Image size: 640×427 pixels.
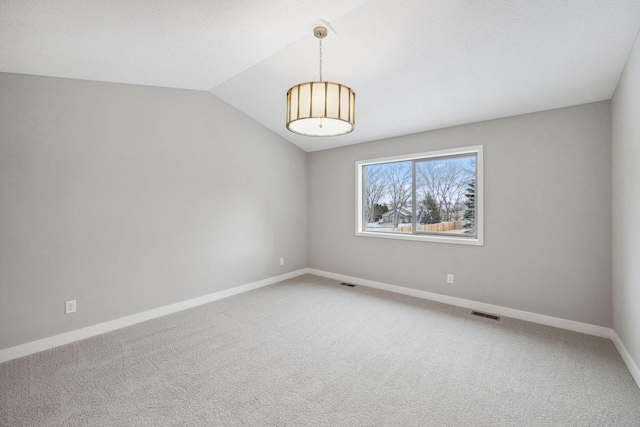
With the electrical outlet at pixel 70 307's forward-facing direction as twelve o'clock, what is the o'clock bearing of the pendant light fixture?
The pendant light fixture is roughly at 11 o'clock from the electrical outlet.

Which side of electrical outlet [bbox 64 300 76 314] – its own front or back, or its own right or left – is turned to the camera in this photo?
front
